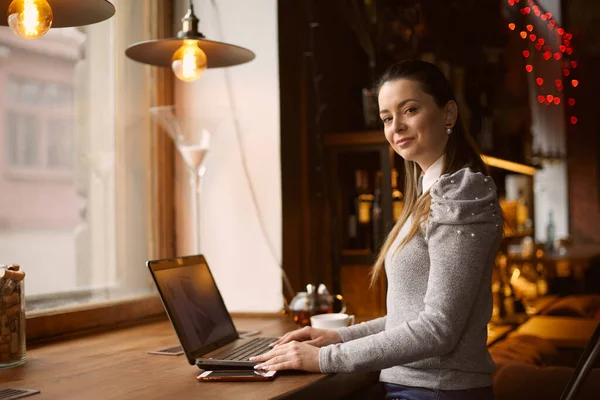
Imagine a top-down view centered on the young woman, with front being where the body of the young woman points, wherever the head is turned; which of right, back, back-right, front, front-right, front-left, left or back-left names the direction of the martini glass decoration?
front-right

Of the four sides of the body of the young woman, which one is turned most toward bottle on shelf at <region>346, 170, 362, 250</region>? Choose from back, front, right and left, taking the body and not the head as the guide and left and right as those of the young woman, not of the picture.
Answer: right

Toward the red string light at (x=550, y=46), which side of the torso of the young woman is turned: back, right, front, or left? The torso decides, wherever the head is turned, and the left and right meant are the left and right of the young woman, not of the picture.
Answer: right

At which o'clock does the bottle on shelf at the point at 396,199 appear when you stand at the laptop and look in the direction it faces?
The bottle on shelf is roughly at 10 o'clock from the laptop.

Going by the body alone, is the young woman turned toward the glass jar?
yes

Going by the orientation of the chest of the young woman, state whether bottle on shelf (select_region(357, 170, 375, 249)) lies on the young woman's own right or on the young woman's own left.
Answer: on the young woman's own right

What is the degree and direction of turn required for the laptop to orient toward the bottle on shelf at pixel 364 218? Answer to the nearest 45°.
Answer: approximately 45° to its left

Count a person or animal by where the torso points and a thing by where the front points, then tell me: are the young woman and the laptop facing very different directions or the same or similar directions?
very different directions

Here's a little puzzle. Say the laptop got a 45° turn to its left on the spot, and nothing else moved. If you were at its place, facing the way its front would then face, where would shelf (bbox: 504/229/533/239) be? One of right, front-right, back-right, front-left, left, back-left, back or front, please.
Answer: front

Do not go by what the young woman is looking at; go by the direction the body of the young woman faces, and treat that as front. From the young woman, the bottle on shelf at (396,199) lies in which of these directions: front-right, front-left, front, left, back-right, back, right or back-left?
right

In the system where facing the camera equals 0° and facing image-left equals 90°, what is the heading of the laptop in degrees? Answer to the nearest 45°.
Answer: approximately 270°

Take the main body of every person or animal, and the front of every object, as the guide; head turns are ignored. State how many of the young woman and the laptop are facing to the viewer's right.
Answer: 1

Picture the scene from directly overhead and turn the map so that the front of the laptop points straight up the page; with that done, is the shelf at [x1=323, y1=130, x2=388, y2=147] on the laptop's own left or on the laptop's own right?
on the laptop's own left

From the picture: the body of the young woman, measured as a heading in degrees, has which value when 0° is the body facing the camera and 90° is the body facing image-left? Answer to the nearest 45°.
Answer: approximately 90°

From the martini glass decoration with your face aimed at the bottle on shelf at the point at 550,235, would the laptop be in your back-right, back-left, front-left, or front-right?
back-right
